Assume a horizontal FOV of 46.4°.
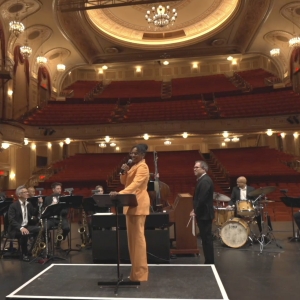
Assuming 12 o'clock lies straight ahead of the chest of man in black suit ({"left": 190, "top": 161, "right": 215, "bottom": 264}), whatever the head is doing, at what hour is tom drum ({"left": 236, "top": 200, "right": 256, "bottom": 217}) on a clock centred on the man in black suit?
The tom drum is roughly at 4 o'clock from the man in black suit.

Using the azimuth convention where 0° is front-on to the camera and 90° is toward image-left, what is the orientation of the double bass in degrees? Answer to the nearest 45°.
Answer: approximately 45°

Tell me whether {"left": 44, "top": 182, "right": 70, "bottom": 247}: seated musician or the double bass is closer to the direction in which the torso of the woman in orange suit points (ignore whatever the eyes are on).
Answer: the seated musician

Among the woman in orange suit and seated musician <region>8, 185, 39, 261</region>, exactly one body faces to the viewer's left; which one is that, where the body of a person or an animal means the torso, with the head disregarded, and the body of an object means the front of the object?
the woman in orange suit

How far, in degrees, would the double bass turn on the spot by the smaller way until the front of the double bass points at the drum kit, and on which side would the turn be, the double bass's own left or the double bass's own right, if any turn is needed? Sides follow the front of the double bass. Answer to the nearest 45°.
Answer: approximately 45° to the double bass's own left

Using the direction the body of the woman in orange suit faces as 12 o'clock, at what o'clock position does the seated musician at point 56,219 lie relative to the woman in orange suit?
The seated musician is roughly at 2 o'clock from the woman in orange suit.

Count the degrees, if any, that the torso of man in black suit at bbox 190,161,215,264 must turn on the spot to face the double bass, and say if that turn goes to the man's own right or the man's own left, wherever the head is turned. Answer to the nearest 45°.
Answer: approximately 45° to the man's own right

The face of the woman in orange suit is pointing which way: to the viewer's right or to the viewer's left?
to the viewer's left

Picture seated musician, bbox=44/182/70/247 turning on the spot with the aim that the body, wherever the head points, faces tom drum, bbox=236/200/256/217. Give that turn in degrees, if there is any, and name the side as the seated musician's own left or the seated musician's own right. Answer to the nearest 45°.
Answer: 0° — they already face it
